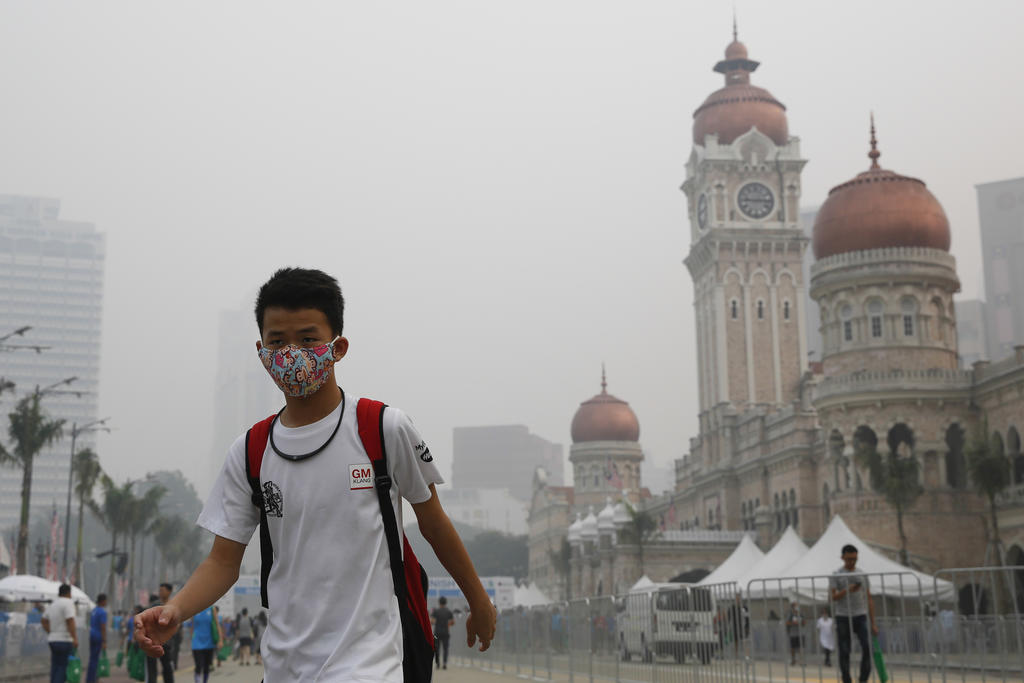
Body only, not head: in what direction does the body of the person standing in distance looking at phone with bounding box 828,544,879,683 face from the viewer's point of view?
toward the camera

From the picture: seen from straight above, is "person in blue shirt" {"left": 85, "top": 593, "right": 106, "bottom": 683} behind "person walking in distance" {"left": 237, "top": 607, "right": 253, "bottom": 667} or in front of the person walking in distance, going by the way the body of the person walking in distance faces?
behind

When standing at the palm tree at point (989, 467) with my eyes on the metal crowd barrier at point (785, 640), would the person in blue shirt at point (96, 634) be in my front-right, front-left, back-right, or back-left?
front-right

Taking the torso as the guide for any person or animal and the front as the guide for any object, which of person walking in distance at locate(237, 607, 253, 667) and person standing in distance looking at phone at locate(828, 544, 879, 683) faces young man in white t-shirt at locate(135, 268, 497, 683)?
person standing in distance looking at phone at locate(828, 544, 879, 683)

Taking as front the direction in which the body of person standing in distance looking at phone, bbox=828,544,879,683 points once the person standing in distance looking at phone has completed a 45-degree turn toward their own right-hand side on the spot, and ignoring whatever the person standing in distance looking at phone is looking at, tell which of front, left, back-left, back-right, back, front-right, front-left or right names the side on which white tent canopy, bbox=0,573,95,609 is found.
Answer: right

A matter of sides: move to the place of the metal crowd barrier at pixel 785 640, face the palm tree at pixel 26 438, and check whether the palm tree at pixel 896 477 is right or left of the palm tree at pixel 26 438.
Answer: right

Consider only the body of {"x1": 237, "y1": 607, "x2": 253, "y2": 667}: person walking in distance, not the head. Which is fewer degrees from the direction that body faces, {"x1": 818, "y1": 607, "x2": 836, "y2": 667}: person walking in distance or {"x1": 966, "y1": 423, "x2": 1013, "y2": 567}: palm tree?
the palm tree

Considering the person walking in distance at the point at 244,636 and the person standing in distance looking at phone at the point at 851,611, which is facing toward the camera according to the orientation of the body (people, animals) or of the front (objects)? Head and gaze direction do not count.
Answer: the person standing in distance looking at phone at the point at 851,611

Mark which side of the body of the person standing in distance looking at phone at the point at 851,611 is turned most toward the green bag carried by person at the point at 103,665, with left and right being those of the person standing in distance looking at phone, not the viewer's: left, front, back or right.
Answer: right

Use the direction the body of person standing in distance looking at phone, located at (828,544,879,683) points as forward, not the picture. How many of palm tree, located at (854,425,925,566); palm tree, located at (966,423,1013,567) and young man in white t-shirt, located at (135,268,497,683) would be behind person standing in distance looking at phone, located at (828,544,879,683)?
2

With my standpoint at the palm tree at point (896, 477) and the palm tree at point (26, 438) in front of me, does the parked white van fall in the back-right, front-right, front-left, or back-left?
front-left

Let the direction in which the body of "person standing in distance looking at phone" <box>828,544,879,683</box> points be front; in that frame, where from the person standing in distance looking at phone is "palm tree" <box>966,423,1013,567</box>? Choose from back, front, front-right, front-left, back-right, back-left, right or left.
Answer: back

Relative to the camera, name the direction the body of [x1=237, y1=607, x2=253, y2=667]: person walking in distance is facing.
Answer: away from the camera
